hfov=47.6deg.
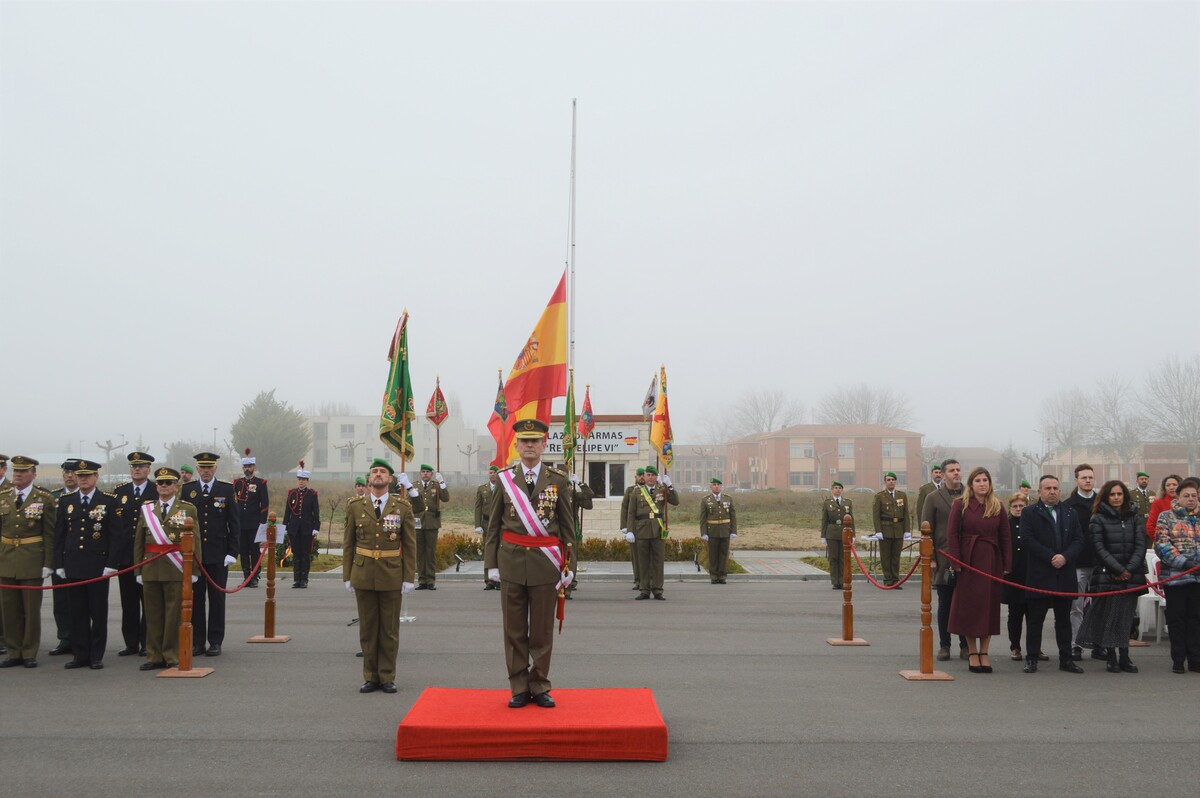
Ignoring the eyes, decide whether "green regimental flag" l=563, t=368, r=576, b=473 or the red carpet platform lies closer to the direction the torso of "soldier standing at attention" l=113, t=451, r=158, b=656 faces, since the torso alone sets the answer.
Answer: the red carpet platform

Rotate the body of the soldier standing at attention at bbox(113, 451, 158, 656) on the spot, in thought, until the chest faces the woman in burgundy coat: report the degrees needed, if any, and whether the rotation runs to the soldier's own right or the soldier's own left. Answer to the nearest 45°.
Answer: approximately 45° to the soldier's own left

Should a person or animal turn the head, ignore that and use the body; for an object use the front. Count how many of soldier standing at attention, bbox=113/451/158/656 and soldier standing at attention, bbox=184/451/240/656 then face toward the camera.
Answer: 2
